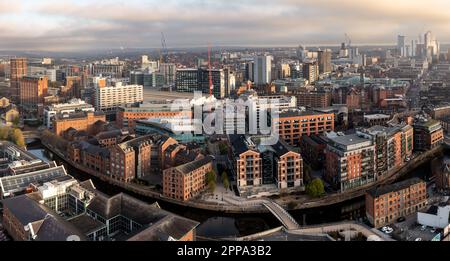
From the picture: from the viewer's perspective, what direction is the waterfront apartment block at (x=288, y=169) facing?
toward the camera

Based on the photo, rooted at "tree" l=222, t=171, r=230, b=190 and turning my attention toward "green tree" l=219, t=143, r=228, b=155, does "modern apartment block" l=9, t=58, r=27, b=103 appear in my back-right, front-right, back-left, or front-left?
front-left

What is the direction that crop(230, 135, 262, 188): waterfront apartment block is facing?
toward the camera

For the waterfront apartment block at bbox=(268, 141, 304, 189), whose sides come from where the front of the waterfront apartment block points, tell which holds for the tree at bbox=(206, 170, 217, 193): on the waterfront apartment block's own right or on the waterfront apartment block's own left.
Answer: on the waterfront apartment block's own right

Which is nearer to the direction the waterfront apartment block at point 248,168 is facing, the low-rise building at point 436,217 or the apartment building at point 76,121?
the low-rise building

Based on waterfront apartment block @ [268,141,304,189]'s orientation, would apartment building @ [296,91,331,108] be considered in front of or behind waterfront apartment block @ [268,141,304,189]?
behind

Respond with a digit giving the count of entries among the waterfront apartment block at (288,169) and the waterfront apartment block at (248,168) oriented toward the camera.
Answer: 2

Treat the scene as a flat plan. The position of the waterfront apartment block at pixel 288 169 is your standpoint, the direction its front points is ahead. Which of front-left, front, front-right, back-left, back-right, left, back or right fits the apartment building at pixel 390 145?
back-left

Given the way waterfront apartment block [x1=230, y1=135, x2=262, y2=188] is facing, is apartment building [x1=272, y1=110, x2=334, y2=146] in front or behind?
behind
